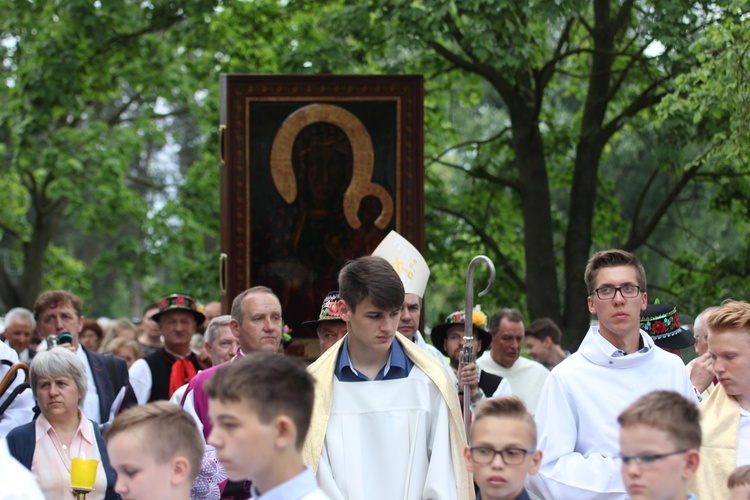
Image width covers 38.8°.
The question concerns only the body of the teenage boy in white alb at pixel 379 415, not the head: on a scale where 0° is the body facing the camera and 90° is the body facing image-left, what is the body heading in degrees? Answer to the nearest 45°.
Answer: approximately 0°

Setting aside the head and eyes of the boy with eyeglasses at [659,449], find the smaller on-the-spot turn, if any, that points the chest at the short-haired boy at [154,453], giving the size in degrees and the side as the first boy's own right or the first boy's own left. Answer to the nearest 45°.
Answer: approximately 45° to the first boy's own right

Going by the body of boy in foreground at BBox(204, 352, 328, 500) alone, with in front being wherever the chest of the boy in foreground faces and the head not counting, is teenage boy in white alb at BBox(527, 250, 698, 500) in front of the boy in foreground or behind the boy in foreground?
behind

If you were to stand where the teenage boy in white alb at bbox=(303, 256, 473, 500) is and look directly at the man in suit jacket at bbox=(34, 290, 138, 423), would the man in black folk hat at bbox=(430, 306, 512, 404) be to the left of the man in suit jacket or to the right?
right

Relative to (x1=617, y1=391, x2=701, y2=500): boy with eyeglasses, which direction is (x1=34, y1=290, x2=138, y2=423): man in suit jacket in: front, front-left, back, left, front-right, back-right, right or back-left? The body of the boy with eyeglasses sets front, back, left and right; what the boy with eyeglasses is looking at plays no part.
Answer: right

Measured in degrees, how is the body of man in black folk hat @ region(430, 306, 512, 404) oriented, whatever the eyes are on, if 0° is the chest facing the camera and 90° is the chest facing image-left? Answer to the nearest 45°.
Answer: approximately 0°

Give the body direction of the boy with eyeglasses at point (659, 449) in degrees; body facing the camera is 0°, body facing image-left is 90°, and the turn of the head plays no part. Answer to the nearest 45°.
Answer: approximately 45°

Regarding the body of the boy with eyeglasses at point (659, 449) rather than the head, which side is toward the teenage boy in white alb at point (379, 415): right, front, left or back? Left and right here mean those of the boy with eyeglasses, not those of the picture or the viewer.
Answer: right

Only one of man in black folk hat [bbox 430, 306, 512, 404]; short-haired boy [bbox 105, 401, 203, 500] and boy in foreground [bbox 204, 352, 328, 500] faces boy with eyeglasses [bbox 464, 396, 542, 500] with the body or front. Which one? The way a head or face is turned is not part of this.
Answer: the man in black folk hat
